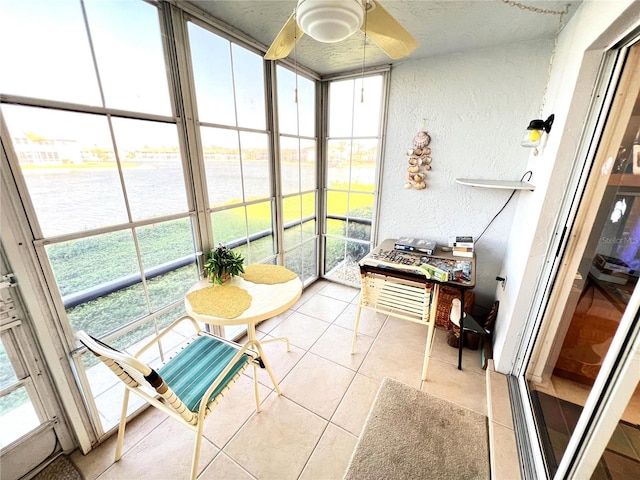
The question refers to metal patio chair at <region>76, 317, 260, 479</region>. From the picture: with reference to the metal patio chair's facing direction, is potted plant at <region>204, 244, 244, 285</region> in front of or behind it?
in front

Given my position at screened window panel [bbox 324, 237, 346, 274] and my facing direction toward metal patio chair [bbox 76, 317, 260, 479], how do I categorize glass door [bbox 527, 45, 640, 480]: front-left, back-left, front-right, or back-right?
front-left

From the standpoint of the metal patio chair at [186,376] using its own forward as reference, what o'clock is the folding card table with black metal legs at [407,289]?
The folding card table with black metal legs is roughly at 2 o'clock from the metal patio chair.

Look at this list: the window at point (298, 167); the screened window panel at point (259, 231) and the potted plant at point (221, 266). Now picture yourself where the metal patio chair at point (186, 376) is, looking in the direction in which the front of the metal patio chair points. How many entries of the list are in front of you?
3

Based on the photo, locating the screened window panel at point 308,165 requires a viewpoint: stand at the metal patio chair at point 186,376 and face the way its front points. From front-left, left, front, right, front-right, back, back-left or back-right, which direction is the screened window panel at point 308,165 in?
front

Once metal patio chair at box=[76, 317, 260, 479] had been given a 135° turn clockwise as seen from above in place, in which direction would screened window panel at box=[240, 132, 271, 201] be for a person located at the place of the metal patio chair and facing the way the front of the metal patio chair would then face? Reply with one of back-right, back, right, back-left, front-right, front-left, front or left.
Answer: back-left

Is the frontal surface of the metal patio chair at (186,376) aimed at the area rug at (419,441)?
no

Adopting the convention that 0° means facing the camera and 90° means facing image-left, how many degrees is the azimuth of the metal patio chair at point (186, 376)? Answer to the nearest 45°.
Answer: approximately 225°

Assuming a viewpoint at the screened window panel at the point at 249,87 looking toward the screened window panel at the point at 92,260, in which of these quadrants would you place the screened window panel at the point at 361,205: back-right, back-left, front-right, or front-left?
back-left

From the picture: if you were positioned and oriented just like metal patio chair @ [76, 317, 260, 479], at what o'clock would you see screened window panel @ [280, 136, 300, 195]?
The screened window panel is roughly at 12 o'clock from the metal patio chair.

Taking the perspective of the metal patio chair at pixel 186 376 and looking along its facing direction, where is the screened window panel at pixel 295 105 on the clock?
The screened window panel is roughly at 12 o'clock from the metal patio chair.
